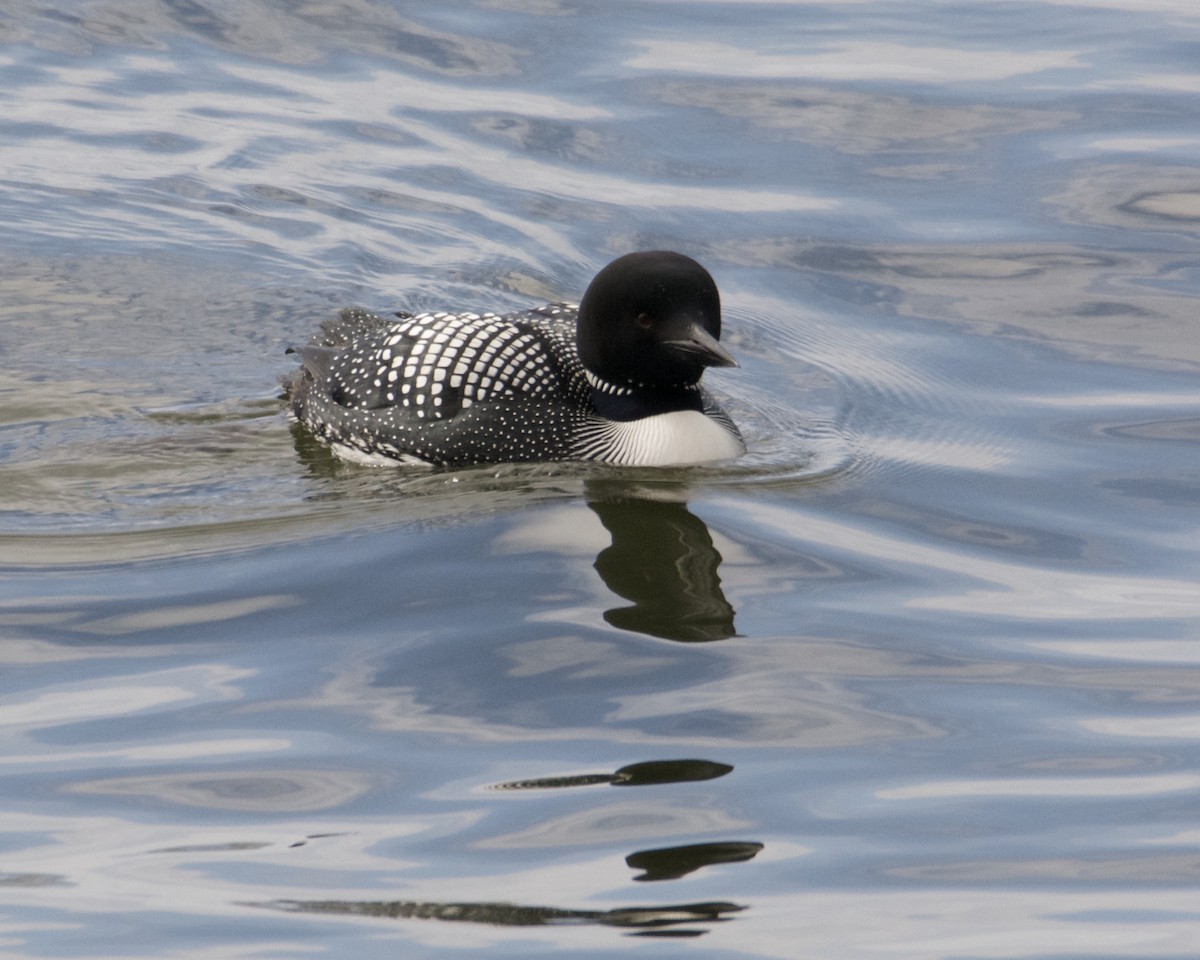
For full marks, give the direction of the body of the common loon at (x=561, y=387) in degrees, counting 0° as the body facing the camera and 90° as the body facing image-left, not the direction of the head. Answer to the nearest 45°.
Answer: approximately 315°
